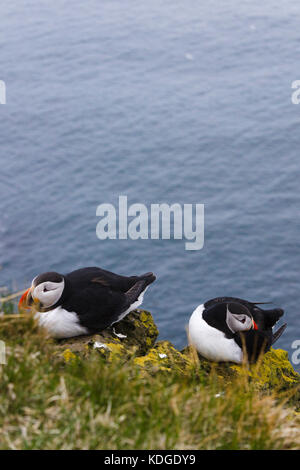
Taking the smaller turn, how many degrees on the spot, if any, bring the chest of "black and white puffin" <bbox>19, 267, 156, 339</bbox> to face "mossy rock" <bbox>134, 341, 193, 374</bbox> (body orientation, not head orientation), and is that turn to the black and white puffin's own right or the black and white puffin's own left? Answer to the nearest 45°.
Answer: approximately 135° to the black and white puffin's own left

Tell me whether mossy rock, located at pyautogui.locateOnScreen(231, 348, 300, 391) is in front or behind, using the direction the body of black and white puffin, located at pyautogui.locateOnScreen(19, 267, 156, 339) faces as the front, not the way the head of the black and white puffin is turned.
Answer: behind

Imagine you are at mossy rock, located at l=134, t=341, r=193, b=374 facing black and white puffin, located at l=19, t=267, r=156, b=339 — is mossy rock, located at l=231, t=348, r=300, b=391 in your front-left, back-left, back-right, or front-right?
back-right

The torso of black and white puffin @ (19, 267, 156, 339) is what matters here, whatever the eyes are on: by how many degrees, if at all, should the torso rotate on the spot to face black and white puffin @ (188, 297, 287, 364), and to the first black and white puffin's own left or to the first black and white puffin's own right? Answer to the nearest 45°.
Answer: approximately 180°

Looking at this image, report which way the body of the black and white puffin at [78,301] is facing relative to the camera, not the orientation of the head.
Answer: to the viewer's left
